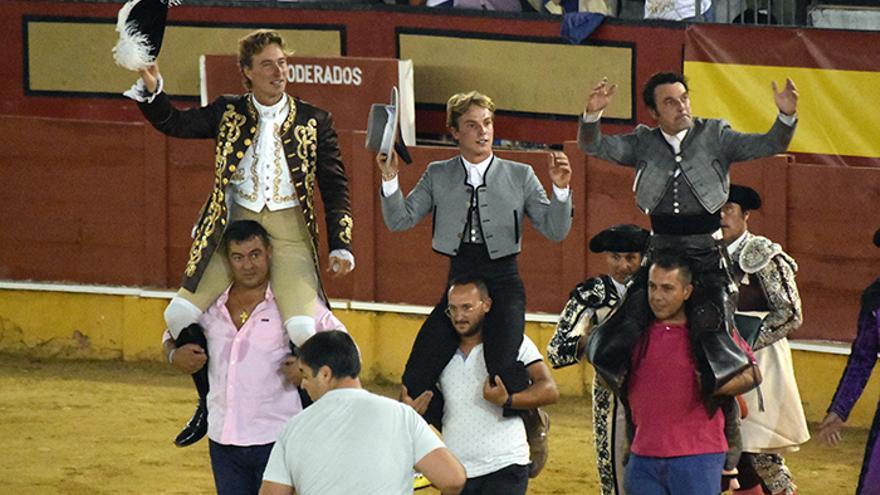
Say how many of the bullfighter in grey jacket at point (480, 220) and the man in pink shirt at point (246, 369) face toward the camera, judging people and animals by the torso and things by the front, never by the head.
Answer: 2

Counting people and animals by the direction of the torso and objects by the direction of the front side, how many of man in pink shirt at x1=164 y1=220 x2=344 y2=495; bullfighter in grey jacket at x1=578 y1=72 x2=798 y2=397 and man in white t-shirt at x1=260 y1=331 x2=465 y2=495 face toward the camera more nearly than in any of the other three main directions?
2

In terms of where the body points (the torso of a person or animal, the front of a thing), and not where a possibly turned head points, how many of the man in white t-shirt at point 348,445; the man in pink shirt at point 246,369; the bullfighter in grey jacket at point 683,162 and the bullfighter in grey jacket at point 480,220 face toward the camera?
3

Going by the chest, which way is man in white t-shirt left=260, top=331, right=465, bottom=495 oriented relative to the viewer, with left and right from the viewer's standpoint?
facing away from the viewer and to the left of the viewer

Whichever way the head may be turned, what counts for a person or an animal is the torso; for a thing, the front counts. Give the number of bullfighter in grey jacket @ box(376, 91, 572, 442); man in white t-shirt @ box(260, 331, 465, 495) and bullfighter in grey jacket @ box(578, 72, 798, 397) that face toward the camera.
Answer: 2

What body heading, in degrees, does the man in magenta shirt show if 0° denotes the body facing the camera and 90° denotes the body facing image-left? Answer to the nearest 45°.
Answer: approximately 45°

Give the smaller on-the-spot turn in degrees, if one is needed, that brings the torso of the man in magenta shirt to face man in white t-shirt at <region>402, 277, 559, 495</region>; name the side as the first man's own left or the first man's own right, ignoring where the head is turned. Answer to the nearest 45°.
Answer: approximately 45° to the first man's own right

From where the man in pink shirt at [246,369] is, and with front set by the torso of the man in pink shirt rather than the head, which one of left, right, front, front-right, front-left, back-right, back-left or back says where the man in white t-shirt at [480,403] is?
left

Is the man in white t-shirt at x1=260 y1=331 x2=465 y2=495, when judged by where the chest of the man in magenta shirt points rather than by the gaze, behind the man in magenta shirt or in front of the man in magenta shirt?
in front
